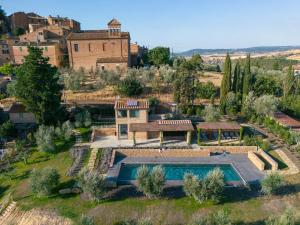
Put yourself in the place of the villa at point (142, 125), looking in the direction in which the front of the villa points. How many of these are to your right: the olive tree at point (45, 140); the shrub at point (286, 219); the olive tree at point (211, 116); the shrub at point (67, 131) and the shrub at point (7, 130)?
3

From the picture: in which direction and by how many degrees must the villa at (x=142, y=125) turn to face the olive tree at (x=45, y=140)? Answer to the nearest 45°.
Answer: approximately 90° to its right

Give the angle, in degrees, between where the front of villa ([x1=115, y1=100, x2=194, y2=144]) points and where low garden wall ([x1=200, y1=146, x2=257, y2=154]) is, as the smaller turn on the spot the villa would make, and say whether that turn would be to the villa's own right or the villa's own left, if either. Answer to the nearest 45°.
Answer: approximately 90° to the villa's own left

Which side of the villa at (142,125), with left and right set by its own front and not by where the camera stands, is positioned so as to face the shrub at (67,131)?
right

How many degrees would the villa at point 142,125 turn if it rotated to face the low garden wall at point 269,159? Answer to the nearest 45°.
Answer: approximately 90° to its left

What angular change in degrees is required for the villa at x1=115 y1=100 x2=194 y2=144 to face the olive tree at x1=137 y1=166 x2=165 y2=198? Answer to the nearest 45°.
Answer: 0° — it already faces it

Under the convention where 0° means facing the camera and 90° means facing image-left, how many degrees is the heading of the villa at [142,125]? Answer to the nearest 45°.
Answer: approximately 0°

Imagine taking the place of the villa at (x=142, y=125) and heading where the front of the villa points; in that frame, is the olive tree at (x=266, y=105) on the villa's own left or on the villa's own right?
on the villa's own left

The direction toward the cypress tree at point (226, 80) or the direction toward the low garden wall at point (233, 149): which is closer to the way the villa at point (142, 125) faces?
the low garden wall

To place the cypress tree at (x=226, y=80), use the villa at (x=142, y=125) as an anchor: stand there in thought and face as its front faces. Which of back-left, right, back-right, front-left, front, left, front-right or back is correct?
back-left

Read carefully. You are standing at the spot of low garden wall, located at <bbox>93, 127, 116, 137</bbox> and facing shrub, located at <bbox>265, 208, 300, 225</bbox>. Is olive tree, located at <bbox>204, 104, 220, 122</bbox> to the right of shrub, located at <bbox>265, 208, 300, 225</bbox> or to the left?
left

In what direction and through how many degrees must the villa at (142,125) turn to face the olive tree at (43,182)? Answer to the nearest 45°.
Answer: approximately 45° to its right
